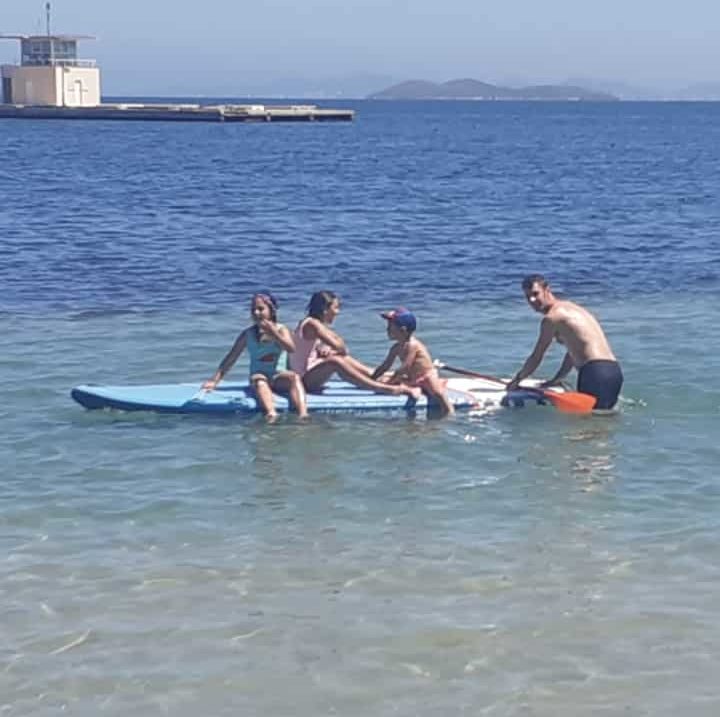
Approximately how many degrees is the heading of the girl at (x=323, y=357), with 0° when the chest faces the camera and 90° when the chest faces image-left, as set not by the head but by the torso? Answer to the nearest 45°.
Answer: approximately 270°

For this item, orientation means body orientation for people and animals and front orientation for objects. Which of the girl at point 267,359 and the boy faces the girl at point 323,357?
the boy

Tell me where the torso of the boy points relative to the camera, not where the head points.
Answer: to the viewer's left

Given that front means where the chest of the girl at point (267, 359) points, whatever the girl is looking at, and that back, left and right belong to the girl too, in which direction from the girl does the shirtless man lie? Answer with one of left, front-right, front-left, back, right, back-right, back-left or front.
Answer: left

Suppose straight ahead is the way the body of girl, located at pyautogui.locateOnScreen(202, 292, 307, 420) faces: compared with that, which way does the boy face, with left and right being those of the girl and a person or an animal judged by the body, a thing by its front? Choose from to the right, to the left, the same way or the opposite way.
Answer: to the right

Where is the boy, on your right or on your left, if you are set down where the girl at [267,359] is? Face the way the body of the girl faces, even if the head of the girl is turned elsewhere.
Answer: on your left

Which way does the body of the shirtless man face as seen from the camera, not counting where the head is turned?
to the viewer's left

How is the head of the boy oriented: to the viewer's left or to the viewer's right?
to the viewer's left

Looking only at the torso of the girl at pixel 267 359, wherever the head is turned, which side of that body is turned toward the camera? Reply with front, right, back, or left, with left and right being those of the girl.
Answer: front

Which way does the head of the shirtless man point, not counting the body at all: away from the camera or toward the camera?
toward the camera

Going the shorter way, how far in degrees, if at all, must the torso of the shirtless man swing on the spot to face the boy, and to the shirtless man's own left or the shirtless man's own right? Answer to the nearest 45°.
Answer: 0° — they already face them

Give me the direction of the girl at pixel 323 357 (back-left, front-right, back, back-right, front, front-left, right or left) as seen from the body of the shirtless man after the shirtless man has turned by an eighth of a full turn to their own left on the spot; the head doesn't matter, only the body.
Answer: front-right

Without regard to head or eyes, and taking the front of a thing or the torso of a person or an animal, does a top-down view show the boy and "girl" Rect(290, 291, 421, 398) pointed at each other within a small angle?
yes

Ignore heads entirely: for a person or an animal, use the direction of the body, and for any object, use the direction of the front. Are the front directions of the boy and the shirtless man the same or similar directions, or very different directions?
same or similar directions

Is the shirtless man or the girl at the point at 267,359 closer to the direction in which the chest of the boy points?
the girl

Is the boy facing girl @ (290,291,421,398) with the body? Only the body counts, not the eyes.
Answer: yes

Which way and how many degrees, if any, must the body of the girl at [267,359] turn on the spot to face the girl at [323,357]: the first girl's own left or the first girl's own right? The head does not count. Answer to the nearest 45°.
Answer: approximately 90° to the first girl's own left

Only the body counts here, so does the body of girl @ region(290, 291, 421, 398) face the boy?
yes
